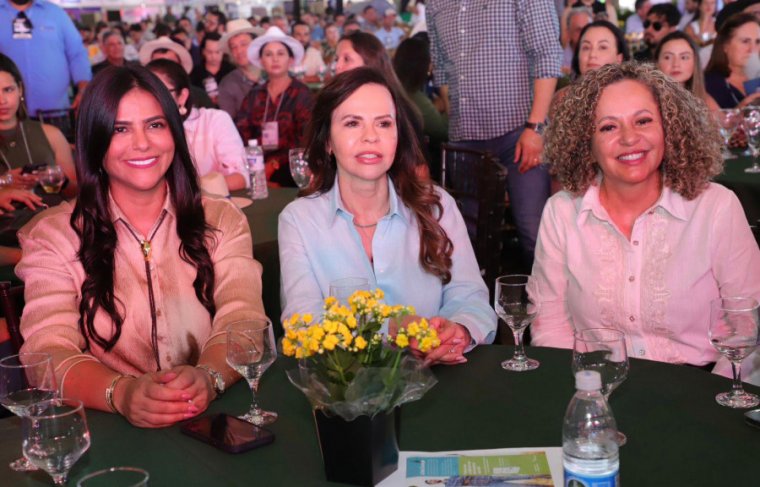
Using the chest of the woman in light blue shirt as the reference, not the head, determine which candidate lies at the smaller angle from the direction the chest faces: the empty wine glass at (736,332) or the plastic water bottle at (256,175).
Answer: the empty wine glass

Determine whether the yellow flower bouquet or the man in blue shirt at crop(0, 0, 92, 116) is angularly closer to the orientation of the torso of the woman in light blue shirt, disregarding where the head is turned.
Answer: the yellow flower bouquet

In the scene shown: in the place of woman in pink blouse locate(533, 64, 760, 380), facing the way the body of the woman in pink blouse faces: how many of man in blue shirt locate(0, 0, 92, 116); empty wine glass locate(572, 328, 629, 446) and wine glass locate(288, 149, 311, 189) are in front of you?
1

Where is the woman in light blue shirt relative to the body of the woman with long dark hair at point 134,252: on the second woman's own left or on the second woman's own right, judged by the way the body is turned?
on the second woman's own left

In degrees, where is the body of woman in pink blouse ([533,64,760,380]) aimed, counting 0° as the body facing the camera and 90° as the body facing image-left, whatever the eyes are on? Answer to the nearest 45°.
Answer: approximately 0°

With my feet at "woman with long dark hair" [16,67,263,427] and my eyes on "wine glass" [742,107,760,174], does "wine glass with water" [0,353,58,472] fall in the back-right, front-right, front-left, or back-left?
back-right

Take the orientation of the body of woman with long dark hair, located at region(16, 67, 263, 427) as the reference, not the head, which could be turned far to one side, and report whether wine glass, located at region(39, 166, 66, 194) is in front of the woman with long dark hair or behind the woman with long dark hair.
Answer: behind

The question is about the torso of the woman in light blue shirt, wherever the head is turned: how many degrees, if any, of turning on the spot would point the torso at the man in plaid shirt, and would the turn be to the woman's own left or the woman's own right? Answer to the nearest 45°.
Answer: approximately 180°

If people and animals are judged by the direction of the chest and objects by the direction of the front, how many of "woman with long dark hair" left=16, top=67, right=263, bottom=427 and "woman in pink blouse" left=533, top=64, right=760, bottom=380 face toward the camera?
2

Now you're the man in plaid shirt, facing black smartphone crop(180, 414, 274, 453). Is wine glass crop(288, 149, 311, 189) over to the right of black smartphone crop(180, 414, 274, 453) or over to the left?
right

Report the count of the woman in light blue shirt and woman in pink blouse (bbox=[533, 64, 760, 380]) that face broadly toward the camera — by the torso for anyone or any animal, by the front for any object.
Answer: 2

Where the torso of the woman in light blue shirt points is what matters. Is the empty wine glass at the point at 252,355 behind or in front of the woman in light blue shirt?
in front

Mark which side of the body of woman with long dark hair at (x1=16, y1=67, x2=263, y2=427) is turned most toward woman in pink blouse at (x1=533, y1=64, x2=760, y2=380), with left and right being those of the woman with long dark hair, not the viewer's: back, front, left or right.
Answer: left
